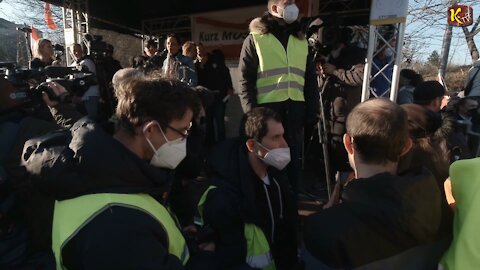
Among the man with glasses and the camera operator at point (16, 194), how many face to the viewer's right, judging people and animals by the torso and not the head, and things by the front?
2

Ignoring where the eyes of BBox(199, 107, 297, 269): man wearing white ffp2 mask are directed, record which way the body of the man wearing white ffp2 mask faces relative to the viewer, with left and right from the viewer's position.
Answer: facing the viewer and to the right of the viewer

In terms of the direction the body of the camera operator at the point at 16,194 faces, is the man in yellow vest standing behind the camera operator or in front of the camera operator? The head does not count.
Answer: in front

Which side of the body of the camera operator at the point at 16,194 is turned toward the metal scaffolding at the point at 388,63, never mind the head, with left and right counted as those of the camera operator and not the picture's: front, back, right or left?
front

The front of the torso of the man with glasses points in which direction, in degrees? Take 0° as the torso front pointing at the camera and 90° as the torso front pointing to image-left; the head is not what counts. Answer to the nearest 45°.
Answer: approximately 270°

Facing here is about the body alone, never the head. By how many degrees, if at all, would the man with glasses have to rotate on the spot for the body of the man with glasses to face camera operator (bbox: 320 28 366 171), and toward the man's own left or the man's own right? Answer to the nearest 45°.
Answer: approximately 45° to the man's own left

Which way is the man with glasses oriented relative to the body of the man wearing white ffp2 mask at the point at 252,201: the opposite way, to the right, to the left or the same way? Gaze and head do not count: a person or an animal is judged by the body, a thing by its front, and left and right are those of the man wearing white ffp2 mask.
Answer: to the left

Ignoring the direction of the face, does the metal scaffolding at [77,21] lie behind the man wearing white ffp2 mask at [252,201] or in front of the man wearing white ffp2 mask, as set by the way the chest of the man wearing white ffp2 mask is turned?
behind

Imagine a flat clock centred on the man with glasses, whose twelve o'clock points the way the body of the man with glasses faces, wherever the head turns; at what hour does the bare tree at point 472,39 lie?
The bare tree is roughly at 11 o'clock from the man with glasses.

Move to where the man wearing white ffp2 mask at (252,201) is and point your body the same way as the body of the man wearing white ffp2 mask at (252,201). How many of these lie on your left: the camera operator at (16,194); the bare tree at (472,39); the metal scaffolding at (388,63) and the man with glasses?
2

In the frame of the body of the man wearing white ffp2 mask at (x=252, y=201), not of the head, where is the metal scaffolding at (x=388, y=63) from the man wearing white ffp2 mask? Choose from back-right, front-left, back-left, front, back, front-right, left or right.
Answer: left

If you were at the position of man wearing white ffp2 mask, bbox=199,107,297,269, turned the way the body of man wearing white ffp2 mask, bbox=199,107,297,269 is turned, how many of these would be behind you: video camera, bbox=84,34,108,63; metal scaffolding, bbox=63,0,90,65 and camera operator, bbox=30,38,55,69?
3

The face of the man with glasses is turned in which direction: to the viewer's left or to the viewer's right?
to the viewer's right

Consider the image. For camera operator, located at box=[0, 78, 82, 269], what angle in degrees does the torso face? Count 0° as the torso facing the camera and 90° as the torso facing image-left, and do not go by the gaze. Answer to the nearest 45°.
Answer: approximately 270°

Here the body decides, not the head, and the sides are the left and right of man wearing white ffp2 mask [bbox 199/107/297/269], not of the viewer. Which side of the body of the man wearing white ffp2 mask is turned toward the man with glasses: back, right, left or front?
right
